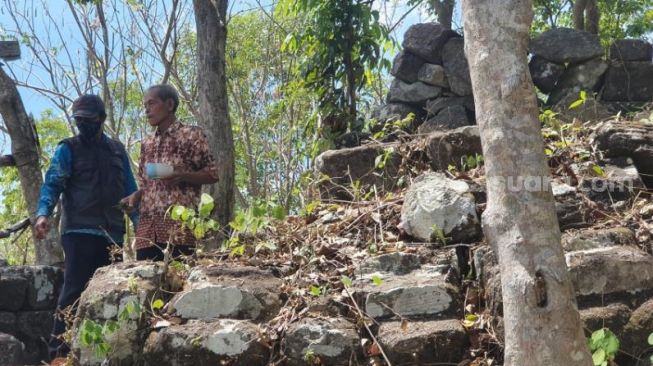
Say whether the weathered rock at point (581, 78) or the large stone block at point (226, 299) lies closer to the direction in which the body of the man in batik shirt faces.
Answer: the large stone block

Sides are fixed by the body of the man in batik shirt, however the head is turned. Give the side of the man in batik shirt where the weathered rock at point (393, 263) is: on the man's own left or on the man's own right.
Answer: on the man's own left

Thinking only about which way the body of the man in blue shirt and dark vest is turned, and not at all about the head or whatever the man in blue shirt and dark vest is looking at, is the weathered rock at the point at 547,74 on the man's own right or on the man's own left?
on the man's own left

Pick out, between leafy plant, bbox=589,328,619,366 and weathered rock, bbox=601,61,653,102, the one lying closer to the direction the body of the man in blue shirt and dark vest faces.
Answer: the leafy plant
